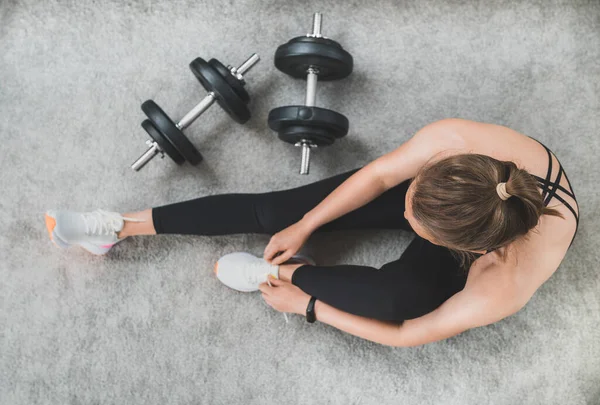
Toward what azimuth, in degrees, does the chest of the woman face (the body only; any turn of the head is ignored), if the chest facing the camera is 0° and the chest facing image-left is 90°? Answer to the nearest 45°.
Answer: approximately 90°

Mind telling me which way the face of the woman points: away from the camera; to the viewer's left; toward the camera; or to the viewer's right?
to the viewer's left
